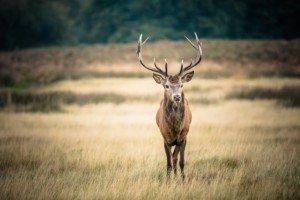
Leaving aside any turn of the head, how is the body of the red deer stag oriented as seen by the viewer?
toward the camera
